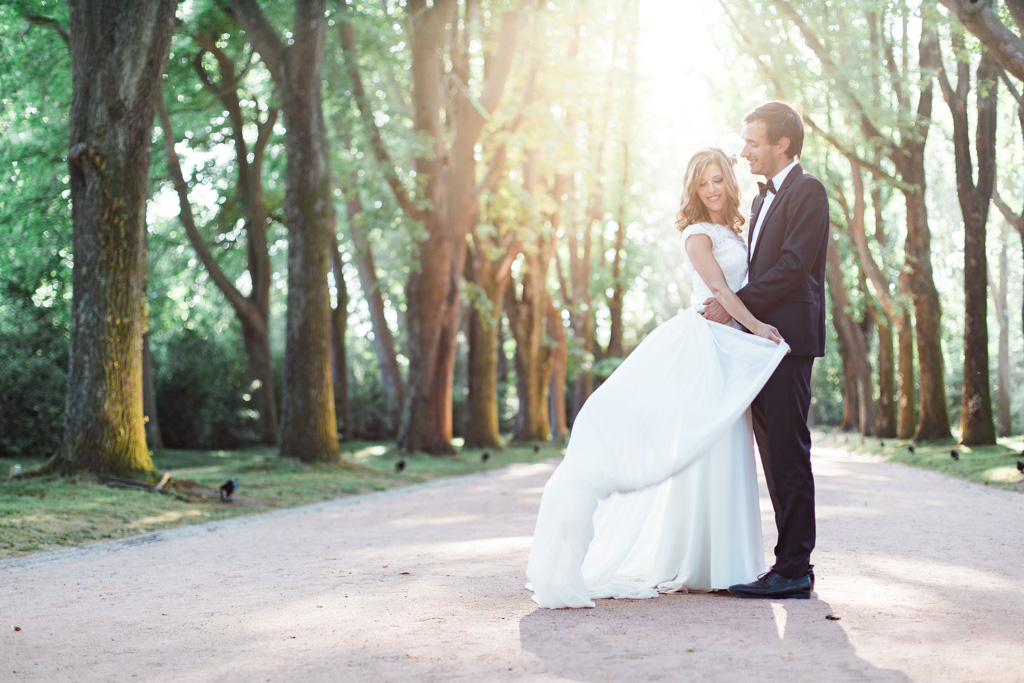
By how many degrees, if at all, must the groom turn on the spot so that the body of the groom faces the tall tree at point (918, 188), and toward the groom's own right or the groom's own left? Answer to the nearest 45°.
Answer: approximately 90° to the groom's own right

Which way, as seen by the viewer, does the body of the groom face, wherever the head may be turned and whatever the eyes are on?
to the viewer's left

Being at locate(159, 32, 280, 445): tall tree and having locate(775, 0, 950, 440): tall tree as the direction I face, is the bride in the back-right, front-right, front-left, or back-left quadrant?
front-right

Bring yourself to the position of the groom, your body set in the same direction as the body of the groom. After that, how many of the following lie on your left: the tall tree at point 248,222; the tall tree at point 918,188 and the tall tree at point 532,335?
0

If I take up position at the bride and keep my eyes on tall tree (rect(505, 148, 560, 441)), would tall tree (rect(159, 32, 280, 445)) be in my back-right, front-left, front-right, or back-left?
front-left

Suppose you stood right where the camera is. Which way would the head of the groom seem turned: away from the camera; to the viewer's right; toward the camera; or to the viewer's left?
to the viewer's left
